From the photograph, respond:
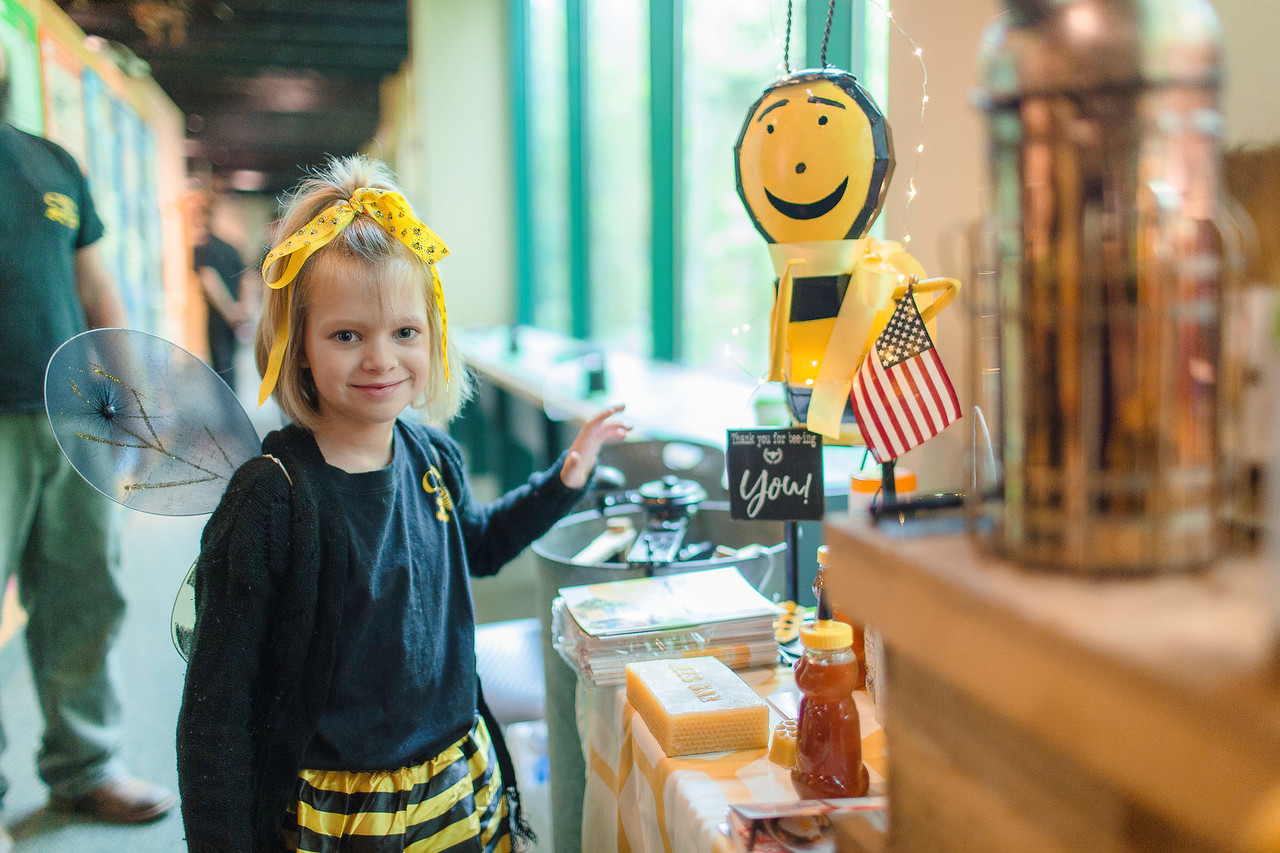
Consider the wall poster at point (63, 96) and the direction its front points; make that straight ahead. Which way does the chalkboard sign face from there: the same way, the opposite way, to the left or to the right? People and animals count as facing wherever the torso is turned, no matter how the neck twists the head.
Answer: to the right

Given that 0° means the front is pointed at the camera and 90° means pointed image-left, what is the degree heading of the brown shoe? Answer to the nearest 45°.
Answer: approximately 270°

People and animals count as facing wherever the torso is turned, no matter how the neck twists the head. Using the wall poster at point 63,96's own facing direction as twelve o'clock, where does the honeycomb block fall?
The honeycomb block is roughly at 1 o'clock from the wall poster.

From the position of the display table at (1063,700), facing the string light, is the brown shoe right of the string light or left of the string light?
left

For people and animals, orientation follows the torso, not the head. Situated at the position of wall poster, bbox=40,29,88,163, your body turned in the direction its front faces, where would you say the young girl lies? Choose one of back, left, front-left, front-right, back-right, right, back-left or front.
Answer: front-right

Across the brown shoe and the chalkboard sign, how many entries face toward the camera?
1

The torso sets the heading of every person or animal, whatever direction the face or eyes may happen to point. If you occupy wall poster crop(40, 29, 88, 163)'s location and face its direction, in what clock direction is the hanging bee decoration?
The hanging bee decoration is roughly at 1 o'clock from the wall poster.
